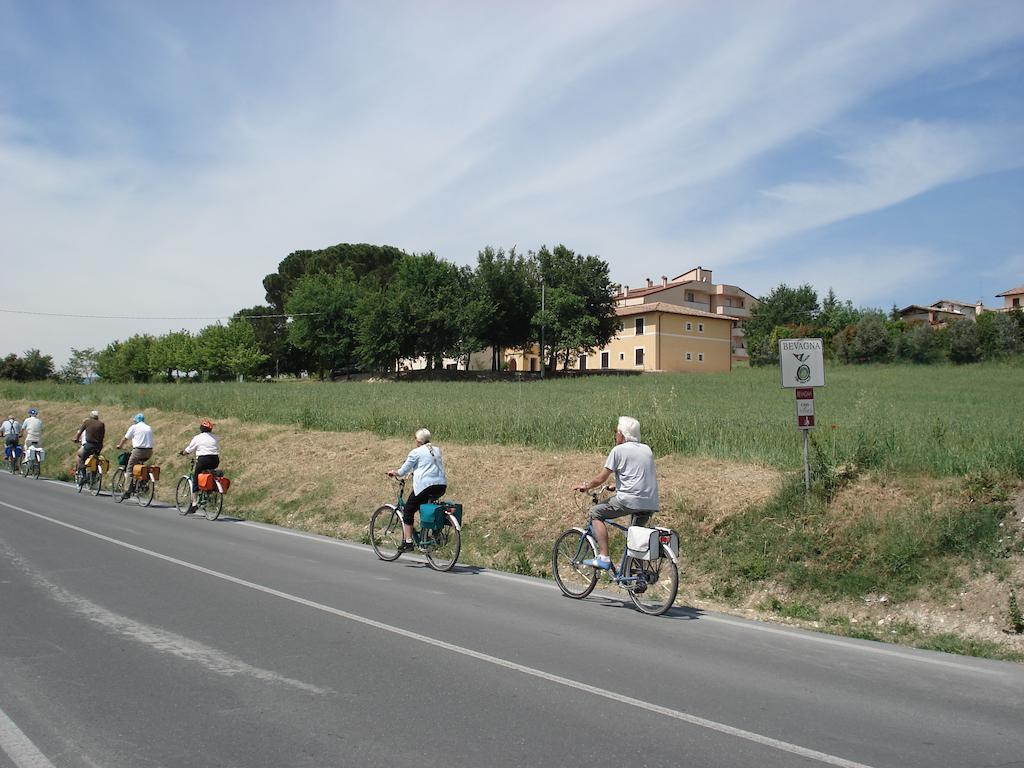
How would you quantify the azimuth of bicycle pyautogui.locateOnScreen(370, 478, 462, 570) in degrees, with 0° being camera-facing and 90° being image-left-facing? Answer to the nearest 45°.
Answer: approximately 135°

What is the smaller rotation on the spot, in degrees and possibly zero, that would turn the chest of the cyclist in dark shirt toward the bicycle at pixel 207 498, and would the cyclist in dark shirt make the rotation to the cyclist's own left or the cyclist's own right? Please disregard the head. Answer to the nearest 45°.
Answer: approximately 135° to the cyclist's own left

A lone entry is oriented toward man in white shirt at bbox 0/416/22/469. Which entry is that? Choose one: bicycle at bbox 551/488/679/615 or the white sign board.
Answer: the bicycle

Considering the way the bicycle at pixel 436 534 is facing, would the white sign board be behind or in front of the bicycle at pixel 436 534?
behind

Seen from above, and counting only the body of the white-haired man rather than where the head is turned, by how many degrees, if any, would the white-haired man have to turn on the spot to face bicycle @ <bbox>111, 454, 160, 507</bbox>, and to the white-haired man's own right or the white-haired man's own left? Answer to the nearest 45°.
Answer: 0° — they already face it

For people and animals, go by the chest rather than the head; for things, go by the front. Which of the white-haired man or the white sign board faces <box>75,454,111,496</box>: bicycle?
the white-haired man

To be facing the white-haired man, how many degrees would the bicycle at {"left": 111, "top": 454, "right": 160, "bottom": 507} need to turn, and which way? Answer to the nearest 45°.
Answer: approximately 135° to its left

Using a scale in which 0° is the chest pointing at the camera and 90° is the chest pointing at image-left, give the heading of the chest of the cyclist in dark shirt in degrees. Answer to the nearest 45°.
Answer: approximately 135°

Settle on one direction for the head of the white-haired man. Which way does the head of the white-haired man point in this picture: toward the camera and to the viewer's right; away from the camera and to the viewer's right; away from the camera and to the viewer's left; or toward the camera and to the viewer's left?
away from the camera and to the viewer's left
